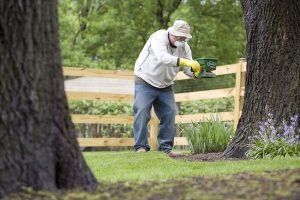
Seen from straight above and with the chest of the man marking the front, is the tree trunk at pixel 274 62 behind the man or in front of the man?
in front

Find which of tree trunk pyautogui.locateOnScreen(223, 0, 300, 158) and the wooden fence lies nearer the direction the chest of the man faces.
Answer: the tree trunk

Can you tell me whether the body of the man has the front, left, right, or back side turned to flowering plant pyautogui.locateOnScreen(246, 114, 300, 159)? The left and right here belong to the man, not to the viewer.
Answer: front

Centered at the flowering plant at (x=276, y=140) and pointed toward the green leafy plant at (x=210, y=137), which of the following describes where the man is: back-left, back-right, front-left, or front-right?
front-left

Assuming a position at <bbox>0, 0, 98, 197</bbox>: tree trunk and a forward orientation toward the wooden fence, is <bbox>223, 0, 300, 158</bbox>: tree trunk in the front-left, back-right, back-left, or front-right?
front-right

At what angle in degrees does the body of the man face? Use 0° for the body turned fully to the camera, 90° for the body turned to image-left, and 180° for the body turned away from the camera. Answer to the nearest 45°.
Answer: approximately 315°

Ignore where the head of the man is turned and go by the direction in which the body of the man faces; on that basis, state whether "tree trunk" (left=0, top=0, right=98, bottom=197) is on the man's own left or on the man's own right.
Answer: on the man's own right
